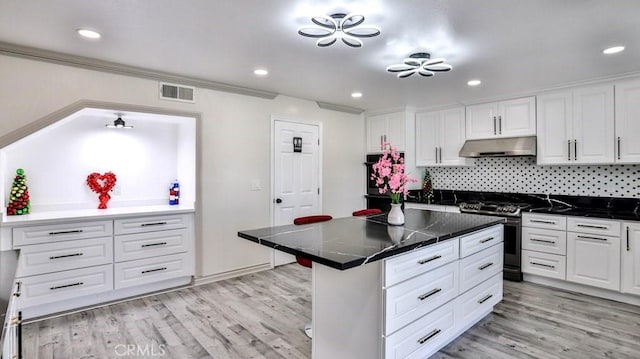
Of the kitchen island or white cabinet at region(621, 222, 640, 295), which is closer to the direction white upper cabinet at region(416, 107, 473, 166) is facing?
the kitchen island

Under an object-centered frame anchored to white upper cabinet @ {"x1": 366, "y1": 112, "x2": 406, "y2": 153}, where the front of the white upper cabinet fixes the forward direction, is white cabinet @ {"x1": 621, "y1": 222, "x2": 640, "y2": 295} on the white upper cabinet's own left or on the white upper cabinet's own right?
on the white upper cabinet's own left

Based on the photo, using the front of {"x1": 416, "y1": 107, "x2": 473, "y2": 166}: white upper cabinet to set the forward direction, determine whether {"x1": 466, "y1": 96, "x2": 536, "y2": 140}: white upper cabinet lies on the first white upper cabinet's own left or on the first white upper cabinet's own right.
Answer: on the first white upper cabinet's own left

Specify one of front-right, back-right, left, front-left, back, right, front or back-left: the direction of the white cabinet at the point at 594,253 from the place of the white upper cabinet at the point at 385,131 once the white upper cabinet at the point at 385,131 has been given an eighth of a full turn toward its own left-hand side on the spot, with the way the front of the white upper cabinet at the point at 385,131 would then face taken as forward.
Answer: front-left

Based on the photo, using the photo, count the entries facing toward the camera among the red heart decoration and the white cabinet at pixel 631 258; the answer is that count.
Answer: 2

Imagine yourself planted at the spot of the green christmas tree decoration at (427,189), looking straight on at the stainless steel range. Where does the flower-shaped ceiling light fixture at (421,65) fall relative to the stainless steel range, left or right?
right

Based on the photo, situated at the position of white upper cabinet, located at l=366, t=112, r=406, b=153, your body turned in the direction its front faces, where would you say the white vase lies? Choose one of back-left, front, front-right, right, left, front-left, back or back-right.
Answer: front-left

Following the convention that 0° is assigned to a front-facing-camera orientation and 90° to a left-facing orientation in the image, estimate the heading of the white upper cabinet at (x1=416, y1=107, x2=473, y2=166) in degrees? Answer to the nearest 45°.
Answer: approximately 45°

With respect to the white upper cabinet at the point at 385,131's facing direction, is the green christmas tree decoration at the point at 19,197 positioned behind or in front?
in front

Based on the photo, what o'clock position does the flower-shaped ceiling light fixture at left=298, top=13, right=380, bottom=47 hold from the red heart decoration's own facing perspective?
The flower-shaped ceiling light fixture is roughly at 11 o'clock from the red heart decoration.

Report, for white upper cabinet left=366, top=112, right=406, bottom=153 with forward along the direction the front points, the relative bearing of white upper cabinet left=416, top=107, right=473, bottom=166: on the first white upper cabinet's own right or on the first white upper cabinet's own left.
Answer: on the first white upper cabinet's own left

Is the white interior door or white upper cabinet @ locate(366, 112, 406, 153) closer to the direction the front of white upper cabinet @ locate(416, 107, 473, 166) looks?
the white interior door
